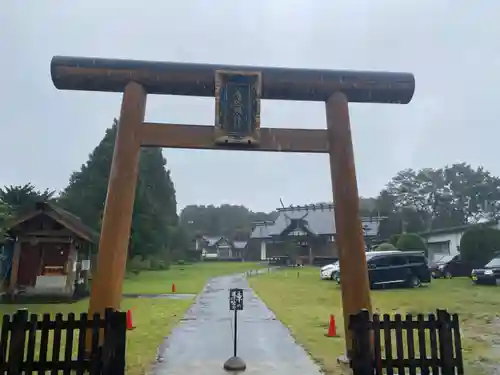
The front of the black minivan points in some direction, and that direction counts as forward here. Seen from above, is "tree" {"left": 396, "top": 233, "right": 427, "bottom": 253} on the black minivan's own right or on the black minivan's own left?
on the black minivan's own right

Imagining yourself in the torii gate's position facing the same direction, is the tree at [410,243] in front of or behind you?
behind

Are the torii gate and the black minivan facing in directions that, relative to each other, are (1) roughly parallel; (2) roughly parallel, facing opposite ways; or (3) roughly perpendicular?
roughly perpendicular

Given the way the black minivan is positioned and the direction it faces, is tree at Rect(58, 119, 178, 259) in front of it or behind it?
in front

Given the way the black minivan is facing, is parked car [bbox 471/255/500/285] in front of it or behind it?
behind

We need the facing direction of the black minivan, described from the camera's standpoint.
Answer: facing to the left of the viewer

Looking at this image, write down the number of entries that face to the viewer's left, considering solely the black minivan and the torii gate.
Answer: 1

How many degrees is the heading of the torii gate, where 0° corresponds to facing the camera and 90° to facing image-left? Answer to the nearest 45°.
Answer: approximately 0°
